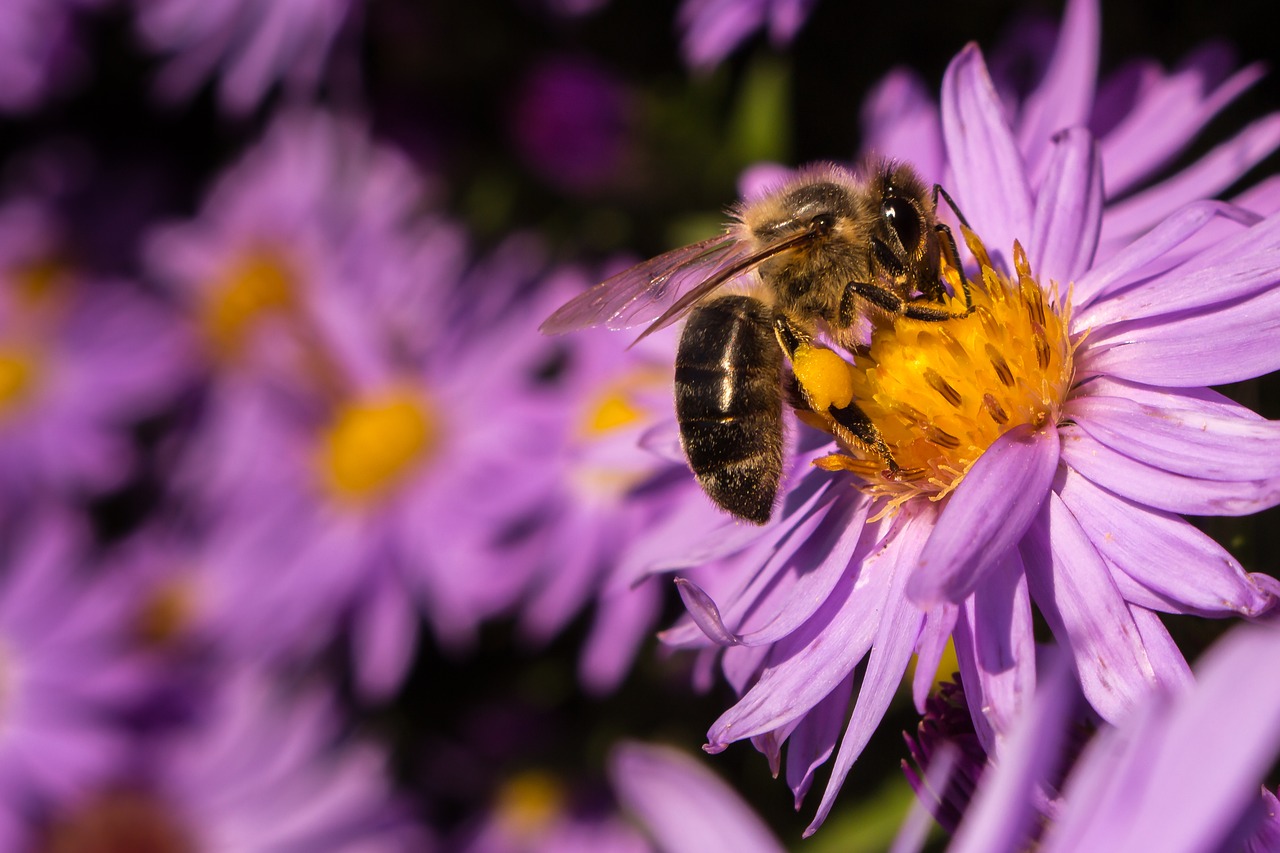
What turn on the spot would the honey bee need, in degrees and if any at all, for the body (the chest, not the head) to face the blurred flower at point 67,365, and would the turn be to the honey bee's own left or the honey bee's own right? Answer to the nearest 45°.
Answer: approximately 135° to the honey bee's own left

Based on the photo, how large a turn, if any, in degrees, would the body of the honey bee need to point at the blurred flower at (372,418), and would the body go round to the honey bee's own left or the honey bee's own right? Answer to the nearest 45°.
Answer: approximately 135° to the honey bee's own left

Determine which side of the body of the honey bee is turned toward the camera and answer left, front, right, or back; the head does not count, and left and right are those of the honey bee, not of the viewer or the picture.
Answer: right
